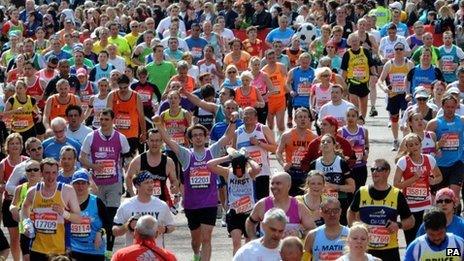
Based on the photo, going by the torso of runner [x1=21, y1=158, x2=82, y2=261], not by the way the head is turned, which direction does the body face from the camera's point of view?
toward the camera

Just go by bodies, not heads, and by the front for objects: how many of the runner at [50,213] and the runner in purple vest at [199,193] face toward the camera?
2

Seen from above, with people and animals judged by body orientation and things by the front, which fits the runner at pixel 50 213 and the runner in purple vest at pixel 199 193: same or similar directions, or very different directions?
same or similar directions

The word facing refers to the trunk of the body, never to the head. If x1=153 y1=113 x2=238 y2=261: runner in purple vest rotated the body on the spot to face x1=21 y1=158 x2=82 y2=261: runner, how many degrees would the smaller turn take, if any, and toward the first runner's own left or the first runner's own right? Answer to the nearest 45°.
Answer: approximately 45° to the first runner's own right

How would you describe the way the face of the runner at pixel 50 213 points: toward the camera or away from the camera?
toward the camera

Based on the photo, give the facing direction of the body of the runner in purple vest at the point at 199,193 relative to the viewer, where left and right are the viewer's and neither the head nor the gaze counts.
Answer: facing the viewer

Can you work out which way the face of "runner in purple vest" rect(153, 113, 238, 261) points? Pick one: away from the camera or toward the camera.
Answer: toward the camera
